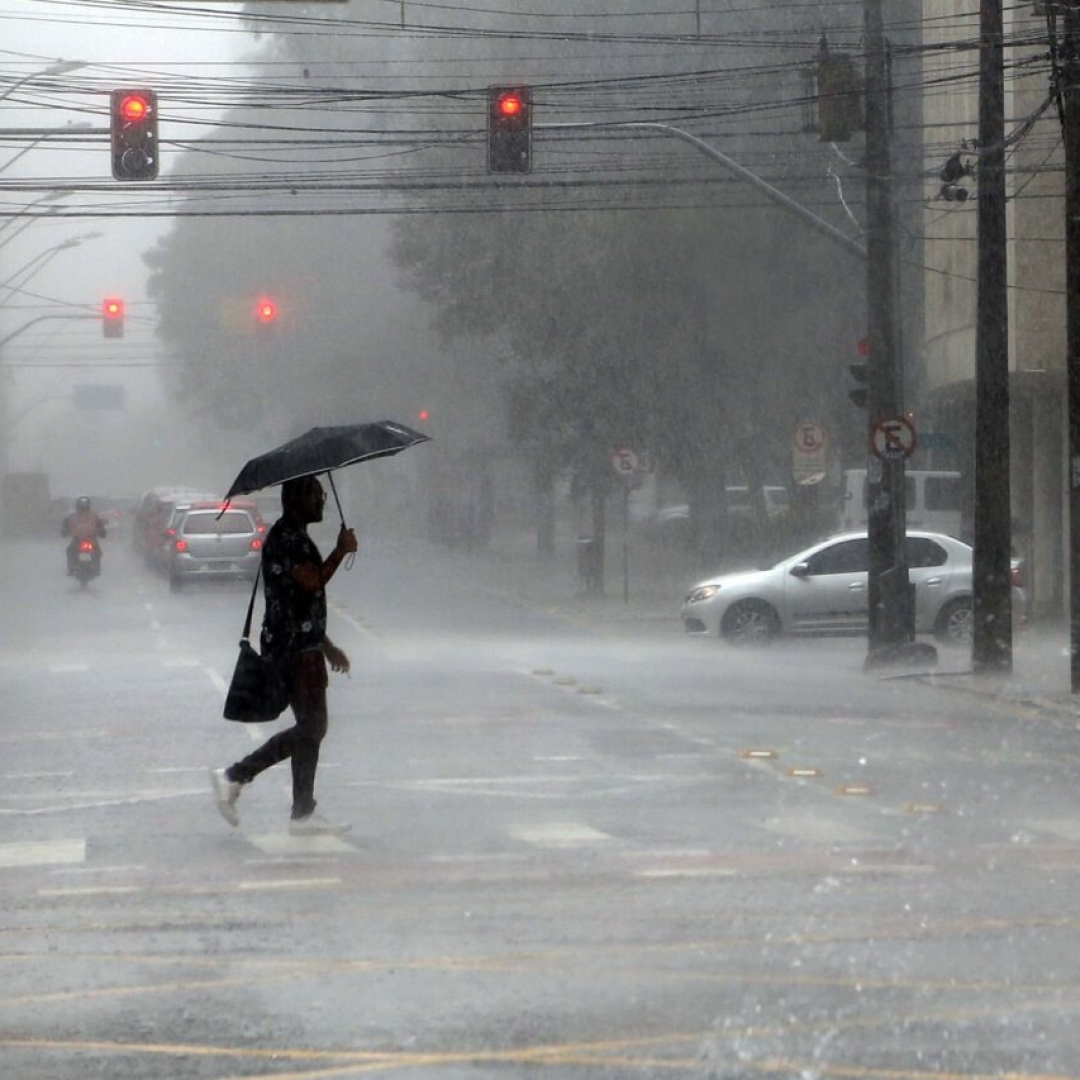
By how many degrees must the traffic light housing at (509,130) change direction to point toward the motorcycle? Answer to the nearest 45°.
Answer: approximately 135° to its right

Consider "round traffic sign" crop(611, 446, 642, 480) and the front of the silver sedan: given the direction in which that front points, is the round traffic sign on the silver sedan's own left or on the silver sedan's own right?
on the silver sedan's own right

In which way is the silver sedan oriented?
to the viewer's left

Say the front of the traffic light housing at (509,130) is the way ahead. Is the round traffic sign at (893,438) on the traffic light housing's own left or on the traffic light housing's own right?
on the traffic light housing's own left

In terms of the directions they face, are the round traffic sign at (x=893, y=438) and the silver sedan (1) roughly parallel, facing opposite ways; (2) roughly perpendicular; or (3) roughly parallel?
roughly perpendicular

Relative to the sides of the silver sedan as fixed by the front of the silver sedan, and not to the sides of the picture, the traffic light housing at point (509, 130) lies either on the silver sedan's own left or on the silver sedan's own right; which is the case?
on the silver sedan's own left

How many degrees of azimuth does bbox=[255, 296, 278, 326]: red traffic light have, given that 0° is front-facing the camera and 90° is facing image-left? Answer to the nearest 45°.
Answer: approximately 0°

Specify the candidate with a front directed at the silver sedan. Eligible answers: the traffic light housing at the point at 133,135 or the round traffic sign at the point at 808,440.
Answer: the round traffic sign

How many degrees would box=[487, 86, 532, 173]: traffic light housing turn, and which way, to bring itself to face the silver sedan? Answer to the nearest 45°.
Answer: approximately 135° to its left

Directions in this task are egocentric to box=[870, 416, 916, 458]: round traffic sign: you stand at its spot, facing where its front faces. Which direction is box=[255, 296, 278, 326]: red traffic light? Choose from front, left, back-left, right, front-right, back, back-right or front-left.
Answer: back-right
